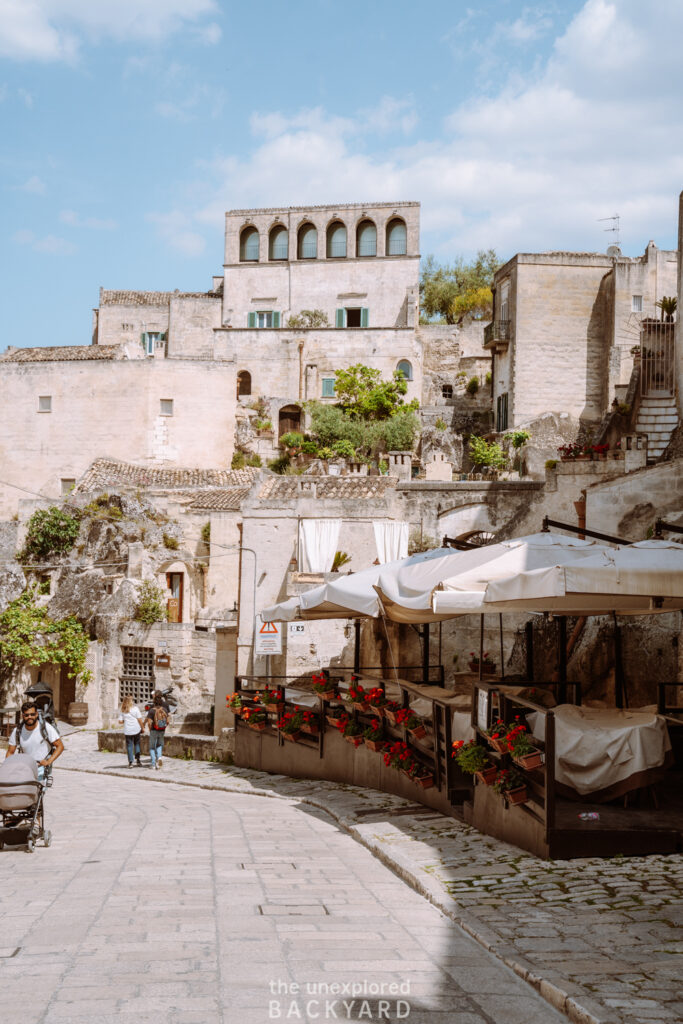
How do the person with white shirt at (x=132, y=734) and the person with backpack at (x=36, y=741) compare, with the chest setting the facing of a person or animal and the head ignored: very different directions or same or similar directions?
very different directions

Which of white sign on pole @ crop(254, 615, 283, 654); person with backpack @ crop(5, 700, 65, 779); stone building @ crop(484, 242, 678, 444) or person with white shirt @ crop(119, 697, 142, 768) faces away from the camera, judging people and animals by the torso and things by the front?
person with white shirt @ crop(119, 697, 142, 768)

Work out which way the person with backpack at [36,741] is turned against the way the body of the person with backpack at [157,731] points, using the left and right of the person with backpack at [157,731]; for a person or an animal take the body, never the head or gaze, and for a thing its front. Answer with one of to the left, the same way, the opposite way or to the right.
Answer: the opposite way

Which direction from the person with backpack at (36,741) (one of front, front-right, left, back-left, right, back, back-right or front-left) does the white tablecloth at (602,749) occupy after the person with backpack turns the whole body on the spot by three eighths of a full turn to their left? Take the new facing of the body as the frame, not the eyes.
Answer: right

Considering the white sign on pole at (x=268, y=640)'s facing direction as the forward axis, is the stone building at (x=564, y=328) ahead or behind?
behind

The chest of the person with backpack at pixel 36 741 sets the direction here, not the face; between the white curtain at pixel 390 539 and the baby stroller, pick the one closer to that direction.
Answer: the baby stroller
